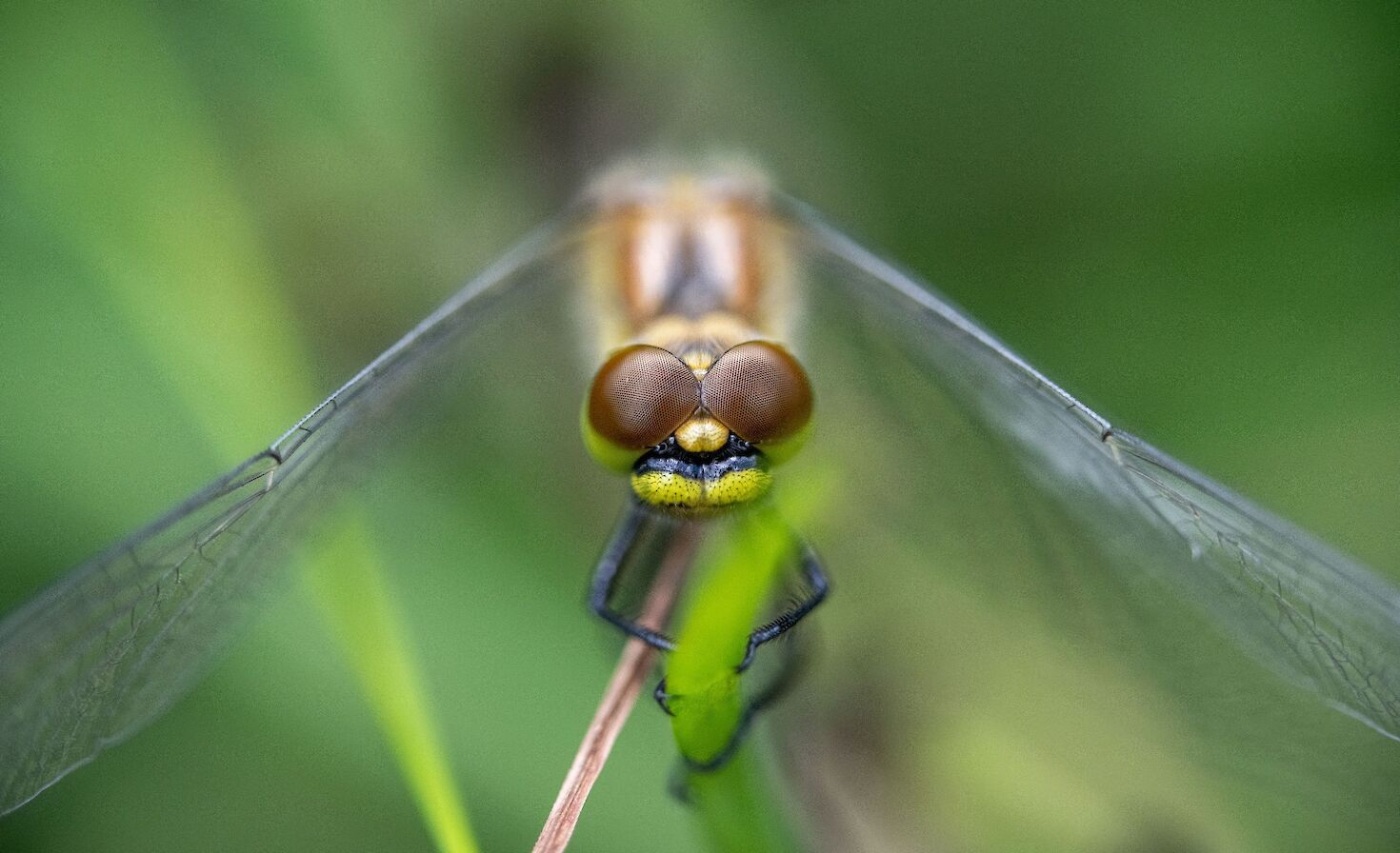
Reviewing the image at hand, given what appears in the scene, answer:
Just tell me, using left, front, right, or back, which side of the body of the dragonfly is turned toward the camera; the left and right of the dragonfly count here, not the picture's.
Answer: front
